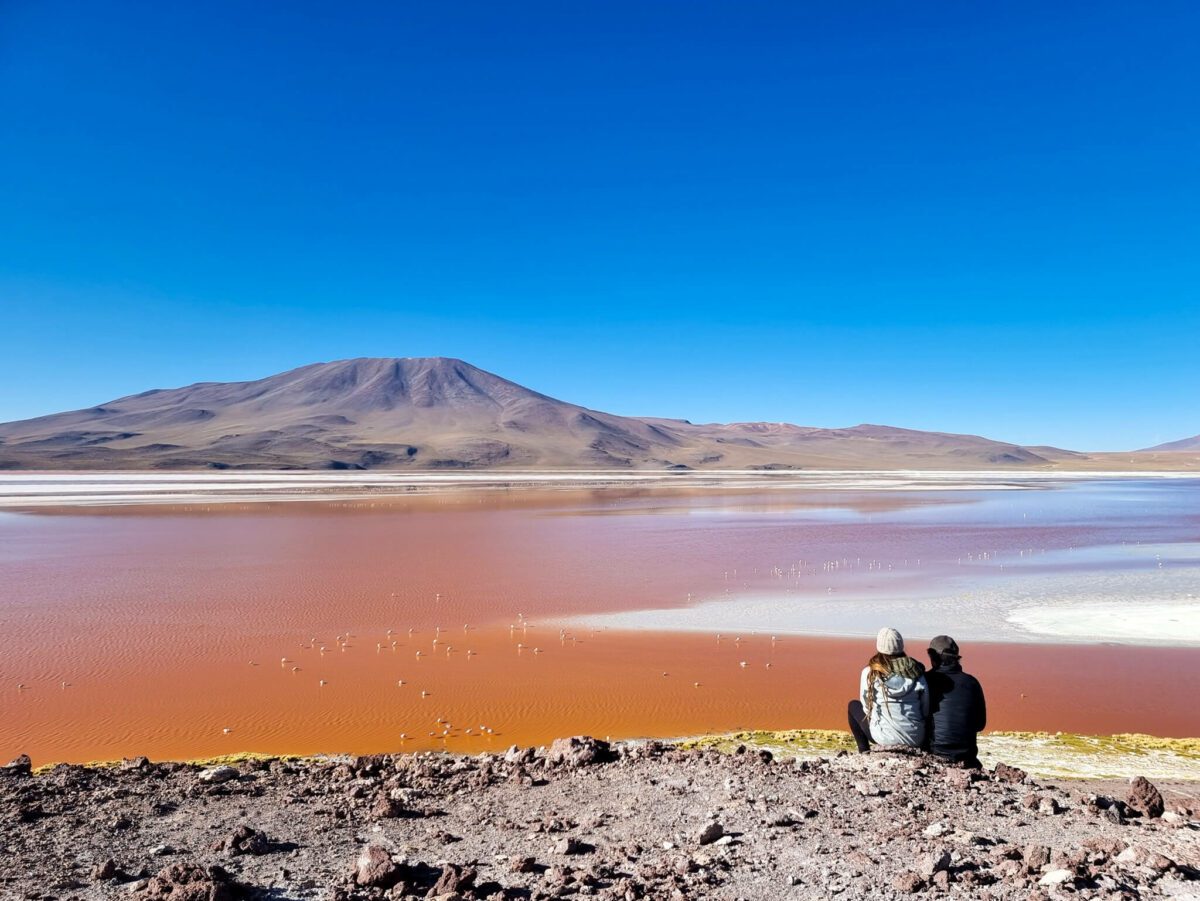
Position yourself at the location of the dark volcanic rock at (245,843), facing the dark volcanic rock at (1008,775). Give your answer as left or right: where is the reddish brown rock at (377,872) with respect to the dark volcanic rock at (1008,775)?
right

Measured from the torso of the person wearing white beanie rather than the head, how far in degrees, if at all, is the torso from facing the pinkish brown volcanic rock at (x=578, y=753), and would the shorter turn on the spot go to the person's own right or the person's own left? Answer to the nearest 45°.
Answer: approximately 90° to the person's own left

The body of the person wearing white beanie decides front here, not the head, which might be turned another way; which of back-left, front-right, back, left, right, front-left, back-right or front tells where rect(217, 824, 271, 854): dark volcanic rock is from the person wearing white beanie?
back-left

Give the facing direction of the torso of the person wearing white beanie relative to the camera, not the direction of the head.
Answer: away from the camera

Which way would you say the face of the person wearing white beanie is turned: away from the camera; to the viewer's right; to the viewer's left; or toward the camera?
away from the camera

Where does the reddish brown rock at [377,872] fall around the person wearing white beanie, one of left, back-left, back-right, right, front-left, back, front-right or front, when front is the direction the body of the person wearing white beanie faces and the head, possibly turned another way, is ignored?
back-left

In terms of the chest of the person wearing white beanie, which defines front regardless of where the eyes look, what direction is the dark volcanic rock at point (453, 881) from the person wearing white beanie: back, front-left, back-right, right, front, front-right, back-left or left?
back-left

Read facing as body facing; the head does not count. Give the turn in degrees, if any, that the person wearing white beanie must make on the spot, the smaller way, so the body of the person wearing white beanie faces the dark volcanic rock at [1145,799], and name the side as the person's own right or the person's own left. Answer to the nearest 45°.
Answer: approximately 90° to the person's own right

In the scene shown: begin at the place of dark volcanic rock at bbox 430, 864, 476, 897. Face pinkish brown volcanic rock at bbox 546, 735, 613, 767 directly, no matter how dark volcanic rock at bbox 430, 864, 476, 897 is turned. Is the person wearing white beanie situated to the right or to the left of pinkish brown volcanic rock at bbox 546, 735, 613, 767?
right

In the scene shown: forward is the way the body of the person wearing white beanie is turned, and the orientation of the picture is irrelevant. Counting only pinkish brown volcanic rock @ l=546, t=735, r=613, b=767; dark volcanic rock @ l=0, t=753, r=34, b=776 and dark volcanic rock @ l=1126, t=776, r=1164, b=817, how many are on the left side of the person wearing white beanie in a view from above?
2

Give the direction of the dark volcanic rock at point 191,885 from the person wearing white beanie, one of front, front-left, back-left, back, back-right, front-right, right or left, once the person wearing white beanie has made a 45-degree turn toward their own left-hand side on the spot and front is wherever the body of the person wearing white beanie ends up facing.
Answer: left

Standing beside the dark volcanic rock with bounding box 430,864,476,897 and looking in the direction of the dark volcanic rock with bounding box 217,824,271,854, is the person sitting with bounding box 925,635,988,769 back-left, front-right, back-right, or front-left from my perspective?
back-right

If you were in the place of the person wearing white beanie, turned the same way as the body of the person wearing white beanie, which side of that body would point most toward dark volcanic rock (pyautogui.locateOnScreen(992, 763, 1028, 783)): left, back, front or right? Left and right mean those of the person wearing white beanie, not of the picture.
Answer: right

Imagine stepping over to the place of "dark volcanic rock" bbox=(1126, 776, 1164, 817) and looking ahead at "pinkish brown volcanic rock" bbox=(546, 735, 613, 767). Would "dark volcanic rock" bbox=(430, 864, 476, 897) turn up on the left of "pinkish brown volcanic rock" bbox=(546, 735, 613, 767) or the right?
left

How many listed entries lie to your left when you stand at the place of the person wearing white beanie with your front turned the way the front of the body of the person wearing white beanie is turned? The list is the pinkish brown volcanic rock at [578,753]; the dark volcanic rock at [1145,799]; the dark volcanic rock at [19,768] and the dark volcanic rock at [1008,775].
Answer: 2

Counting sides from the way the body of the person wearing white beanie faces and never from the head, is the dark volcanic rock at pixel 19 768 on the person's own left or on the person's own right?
on the person's own left
